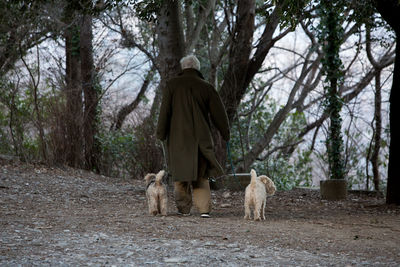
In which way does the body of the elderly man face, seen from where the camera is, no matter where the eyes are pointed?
away from the camera

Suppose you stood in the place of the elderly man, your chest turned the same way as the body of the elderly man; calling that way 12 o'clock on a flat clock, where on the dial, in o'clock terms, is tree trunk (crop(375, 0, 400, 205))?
The tree trunk is roughly at 2 o'clock from the elderly man.

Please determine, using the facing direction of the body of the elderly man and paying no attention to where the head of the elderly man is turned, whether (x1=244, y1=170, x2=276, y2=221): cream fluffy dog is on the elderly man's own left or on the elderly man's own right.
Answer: on the elderly man's own right

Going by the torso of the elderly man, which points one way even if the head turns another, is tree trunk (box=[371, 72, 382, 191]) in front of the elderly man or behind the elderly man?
in front

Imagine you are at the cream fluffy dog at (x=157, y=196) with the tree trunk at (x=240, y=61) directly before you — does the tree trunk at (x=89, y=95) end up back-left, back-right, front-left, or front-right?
front-left

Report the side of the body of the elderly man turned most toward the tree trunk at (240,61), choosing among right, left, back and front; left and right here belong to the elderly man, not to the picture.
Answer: front

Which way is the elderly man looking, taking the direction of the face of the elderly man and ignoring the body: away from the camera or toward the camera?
away from the camera

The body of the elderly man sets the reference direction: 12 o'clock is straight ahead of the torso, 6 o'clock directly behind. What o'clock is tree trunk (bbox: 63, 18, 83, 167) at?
The tree trunk is roughly at 11 o'clock from the elderly man.
